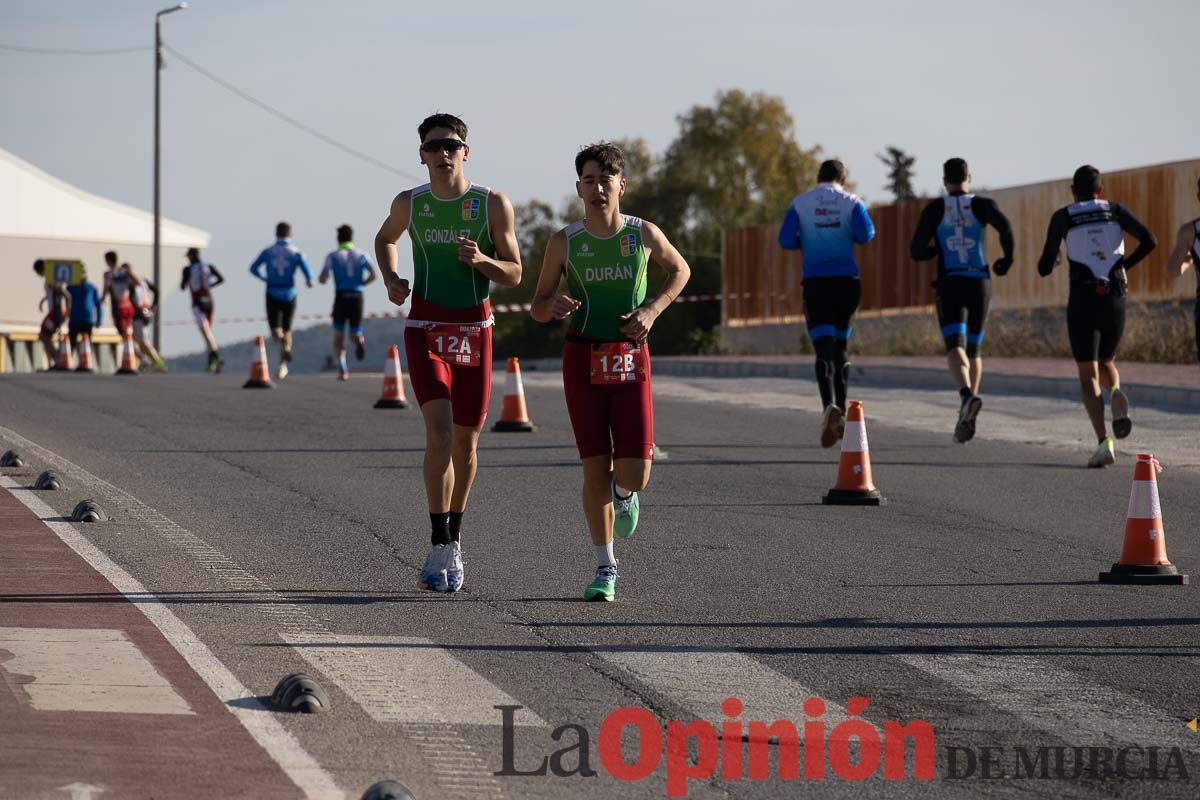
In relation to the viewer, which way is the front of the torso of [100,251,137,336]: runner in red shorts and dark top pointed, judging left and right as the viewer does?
facing away from the viewer and to the left of the viewer

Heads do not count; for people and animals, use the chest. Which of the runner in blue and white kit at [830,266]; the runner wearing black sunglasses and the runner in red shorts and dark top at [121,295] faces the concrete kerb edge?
the runner in blue and white kit

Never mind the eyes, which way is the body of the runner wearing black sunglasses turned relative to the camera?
toward the camera

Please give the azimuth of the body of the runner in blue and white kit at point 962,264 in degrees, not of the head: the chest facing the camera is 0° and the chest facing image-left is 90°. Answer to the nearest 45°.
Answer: approximately 180°

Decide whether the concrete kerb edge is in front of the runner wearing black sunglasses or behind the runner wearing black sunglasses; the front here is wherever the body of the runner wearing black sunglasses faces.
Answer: behind

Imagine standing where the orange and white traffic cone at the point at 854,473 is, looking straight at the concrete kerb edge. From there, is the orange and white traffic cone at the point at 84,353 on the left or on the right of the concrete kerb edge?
left

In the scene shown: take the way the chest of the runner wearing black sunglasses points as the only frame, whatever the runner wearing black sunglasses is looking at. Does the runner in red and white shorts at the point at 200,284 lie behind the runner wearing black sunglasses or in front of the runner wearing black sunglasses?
behind

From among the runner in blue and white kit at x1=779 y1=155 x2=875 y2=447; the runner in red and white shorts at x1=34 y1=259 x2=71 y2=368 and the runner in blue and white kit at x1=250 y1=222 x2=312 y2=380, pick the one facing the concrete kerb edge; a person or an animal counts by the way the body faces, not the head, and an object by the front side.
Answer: the runner in blue and white kit at x1=779 y1=155 x2=875 y2=447

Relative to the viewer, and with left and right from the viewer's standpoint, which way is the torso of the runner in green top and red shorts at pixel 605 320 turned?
facing the viewer

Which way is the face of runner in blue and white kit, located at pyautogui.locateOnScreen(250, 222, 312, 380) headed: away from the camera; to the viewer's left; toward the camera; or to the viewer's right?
away from the camera

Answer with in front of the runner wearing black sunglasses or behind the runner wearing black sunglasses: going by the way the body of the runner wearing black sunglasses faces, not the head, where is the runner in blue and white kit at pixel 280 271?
behind

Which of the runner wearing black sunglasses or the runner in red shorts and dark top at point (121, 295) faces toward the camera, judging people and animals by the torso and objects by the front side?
the runner wearing black sunglasses

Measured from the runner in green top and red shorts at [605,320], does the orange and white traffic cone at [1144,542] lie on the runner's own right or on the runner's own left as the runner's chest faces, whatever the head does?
on the runner's own left

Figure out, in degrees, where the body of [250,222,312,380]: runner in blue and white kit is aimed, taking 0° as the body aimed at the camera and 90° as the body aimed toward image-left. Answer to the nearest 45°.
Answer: approximately 180°

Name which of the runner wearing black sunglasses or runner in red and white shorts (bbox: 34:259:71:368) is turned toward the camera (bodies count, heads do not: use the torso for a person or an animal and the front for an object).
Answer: the runner wearing black sunglasses

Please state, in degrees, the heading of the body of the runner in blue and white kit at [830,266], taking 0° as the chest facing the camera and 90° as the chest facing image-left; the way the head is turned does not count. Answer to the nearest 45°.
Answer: approximately 180°

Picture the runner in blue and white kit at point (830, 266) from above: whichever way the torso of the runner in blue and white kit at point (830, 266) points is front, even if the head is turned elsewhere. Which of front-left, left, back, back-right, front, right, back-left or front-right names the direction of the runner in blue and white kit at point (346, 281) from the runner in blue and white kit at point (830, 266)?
front-left

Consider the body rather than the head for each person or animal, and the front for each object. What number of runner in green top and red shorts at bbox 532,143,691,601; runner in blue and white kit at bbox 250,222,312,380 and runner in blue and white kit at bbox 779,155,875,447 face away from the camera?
2

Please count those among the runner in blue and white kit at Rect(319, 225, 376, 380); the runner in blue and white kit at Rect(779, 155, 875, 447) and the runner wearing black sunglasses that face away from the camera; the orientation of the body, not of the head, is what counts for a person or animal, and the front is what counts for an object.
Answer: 2
